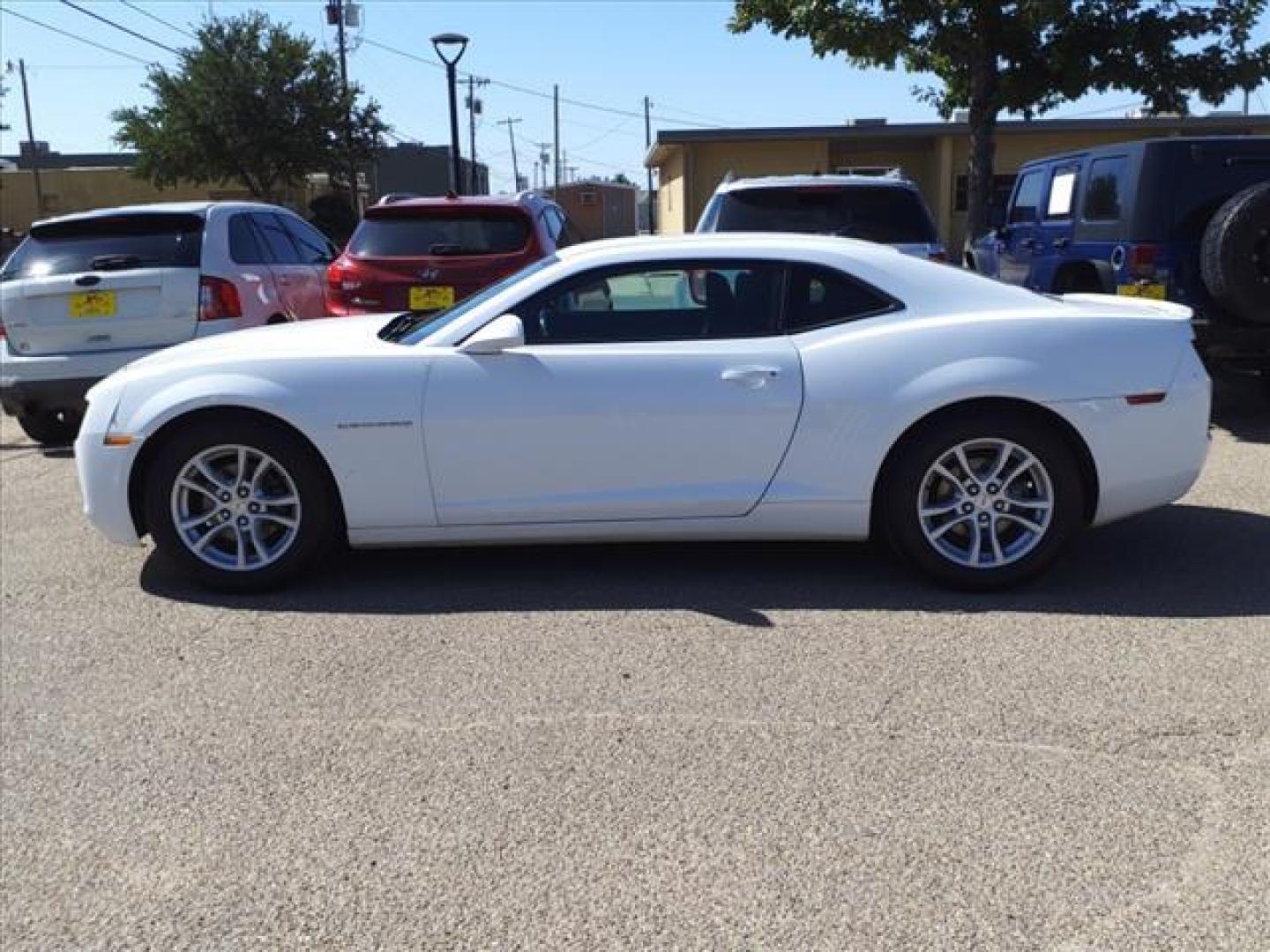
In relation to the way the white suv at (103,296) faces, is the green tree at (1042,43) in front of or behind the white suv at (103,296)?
in front

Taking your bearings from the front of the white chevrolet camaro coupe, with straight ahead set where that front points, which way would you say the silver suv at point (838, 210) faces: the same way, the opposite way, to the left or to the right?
to the right

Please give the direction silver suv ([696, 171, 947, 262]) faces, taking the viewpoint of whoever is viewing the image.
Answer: facing away from the viewer

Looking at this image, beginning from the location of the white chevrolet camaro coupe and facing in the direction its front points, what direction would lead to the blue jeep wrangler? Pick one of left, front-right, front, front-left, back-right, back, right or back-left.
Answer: back-right

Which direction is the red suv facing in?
away from the camera

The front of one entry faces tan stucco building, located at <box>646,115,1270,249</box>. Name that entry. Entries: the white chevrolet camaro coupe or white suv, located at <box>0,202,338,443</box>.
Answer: the white suv

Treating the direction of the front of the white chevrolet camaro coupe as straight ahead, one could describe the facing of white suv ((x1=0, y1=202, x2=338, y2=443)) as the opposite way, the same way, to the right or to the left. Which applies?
to the right

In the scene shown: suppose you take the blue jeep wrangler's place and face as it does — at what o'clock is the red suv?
The red suv is roughly at 10 o'clock from the blue jeep wrangler.

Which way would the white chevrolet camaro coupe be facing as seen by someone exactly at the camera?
facing to the left of the viewer

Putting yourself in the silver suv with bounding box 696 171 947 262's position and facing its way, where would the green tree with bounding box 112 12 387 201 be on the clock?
The green tree is roughly at 11 o'clock from the silver suv.

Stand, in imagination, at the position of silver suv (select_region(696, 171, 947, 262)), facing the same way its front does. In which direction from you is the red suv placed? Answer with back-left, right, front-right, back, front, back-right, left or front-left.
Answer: left

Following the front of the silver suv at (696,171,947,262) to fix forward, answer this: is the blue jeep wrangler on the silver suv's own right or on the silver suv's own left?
on the silver suv's own right

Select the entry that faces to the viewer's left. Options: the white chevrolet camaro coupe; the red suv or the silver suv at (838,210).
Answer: the white chevrolet camaro coupe

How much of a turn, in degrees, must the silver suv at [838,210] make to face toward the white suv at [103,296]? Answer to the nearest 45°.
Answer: approximately 90° to its left

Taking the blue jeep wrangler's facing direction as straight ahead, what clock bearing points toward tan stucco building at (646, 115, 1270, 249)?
The tan stucco building is roughly at 1 o'clock from the blue jeep wrangler.

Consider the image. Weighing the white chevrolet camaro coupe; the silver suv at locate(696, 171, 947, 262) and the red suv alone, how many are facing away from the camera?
2

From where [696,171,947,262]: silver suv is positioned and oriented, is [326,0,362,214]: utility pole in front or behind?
in front

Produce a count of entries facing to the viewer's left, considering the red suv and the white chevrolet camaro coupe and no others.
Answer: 1

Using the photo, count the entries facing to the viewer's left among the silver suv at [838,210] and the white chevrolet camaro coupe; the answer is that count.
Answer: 1

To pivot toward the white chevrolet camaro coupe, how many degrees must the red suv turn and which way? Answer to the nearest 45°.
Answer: approximately 180°
